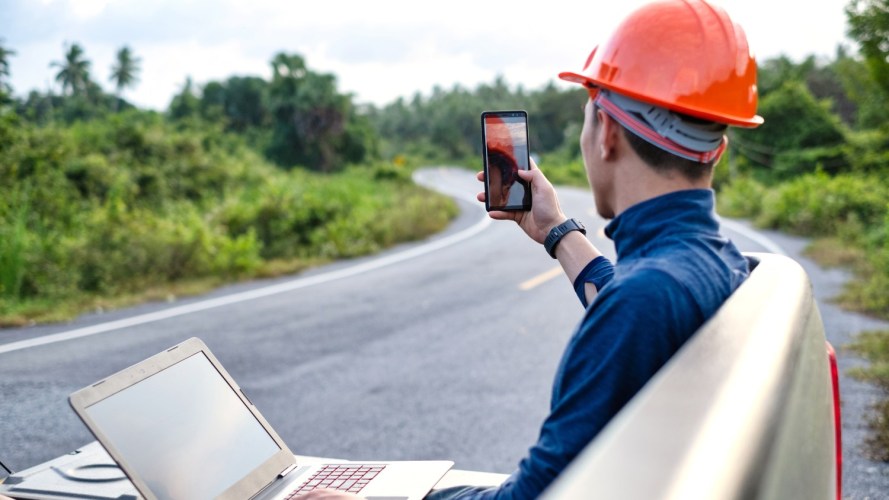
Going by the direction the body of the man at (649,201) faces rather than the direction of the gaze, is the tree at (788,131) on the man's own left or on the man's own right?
on the man's own right

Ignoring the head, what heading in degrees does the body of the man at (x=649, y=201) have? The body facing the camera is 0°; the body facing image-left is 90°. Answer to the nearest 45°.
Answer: approximately 135°

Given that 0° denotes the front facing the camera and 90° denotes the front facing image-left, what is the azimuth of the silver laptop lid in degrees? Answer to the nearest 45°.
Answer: approximately 315°

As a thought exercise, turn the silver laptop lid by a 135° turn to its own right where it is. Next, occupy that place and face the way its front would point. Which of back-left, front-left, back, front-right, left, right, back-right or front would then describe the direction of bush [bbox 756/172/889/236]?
back-right

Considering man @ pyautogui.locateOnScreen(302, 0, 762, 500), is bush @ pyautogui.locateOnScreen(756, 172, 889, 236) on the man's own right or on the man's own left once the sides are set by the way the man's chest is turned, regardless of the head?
on the man's own right

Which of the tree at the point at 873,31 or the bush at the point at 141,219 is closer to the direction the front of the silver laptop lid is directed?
the tree

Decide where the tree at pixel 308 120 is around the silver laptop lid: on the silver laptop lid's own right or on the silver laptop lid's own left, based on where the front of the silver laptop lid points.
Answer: on the silver laptop lid's own left

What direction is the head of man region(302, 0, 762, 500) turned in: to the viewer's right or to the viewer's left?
to the viewer's left

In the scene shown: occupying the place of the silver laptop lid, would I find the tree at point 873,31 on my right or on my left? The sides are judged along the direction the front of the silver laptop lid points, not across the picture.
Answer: on my left
